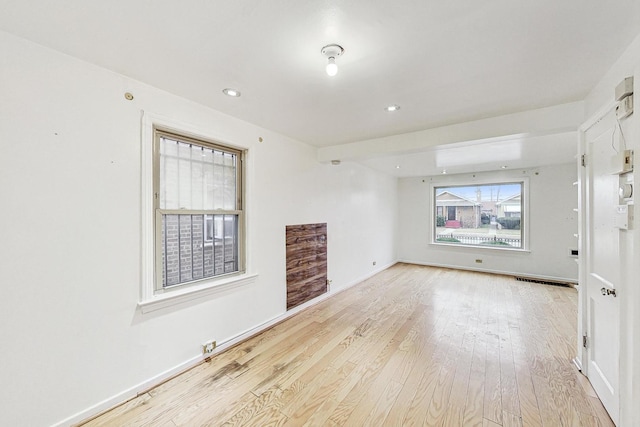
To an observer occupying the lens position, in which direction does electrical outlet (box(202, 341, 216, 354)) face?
facing the viewer and to the right of the viewer

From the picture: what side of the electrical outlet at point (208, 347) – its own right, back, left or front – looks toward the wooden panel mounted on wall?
left

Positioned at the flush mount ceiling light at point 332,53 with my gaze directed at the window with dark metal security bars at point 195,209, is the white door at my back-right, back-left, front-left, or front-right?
back-right

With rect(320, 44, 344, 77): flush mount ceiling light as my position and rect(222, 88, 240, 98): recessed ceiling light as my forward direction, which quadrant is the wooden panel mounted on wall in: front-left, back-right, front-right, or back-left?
front-right

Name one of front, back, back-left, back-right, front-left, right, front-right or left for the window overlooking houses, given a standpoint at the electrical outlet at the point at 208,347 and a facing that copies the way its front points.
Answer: front-left

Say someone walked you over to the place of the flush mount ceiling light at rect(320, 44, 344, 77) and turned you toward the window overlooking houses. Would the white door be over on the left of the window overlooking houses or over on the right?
right

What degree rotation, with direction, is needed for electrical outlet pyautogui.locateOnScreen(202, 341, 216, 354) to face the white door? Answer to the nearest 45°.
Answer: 0° — it already faces it
